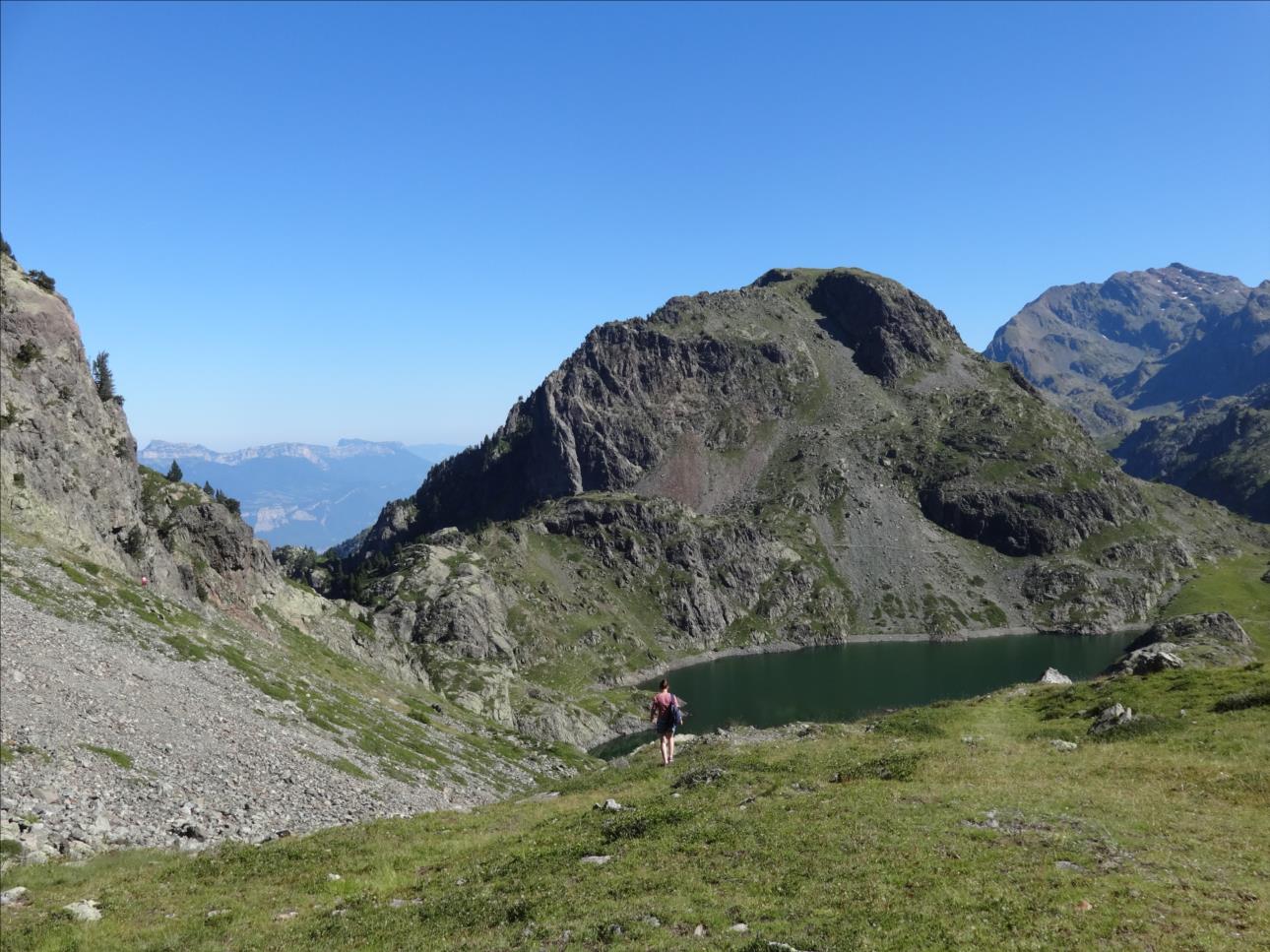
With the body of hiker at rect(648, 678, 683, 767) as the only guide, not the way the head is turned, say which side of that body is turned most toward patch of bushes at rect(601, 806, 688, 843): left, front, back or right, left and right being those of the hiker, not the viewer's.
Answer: back

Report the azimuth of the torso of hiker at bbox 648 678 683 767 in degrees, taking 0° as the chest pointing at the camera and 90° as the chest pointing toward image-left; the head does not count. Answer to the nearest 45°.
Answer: approximately 180°

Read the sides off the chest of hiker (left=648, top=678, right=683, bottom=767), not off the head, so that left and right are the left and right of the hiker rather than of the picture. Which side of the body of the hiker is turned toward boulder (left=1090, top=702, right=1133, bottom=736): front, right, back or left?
right

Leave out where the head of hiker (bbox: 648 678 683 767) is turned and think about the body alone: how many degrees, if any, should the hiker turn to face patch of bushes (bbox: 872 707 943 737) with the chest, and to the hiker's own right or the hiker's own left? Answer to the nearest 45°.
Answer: approximately 45° to the hiker's own right

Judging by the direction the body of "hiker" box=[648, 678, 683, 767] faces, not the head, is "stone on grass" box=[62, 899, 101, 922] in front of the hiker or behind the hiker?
behind

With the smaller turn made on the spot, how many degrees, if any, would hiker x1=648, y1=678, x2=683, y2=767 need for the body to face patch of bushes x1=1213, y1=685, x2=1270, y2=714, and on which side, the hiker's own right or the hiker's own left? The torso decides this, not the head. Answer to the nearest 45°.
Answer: approximately 90° to the hiker's own right
